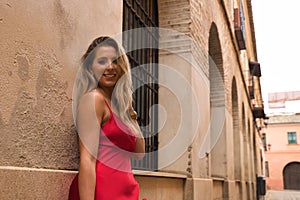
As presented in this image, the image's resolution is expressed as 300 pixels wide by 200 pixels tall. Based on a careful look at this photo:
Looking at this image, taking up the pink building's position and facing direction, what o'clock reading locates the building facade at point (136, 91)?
The building facade is roughly at 12 o'clock from the pink building.

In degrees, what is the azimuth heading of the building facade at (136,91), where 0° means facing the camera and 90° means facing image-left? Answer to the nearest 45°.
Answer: approximately 315°

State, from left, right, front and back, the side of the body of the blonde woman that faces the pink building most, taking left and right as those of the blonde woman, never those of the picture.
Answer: left

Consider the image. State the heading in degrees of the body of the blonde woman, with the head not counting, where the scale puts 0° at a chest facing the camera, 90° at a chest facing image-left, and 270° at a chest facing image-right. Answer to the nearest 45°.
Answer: approximately 315°
